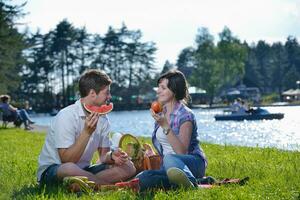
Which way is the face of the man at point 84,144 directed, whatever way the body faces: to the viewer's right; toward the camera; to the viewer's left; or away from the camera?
to the viewer's right

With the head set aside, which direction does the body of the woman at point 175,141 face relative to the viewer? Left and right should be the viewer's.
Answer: facing the viewer and to the left of the viewer

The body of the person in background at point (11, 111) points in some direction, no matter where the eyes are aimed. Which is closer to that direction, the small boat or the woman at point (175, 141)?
the small boat

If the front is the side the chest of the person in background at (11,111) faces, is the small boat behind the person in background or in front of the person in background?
in front

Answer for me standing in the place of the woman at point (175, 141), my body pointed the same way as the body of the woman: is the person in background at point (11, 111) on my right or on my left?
on my right

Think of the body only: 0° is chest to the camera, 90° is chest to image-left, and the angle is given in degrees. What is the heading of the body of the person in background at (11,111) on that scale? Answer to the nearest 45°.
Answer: approximately 270°

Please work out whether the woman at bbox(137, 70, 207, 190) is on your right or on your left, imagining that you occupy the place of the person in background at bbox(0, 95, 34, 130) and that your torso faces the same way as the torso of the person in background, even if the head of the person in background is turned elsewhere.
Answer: on your right

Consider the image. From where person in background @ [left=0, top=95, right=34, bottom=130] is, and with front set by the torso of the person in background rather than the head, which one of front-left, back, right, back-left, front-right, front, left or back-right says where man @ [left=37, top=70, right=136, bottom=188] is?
right

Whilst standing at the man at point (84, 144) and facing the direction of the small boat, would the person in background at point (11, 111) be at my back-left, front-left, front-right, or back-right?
front-left

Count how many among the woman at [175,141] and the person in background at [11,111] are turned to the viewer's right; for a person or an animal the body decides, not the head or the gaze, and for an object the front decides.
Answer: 1

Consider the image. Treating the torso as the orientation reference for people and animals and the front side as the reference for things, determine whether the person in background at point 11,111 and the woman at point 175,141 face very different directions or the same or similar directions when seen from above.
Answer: very different directions

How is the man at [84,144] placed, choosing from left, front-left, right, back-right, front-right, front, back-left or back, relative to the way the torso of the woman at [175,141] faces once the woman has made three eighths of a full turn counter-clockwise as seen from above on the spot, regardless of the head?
back
